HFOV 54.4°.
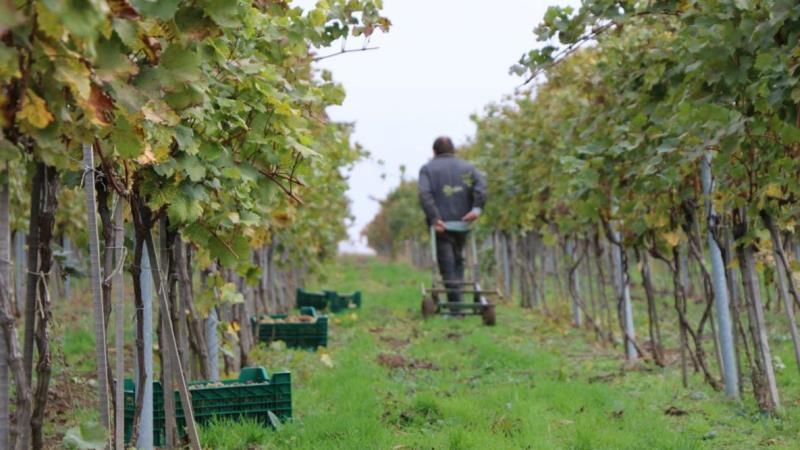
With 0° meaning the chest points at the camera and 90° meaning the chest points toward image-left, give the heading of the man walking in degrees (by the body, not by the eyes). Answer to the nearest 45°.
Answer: approximately 180°

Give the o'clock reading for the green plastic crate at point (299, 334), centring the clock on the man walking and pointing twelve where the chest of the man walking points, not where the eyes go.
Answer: The green plastic crate is roughly at 7 o'clock from the man walking.

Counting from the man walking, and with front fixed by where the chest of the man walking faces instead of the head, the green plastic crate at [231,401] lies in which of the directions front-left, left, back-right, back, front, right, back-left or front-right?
back

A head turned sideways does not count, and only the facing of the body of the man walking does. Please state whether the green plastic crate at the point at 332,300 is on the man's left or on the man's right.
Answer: on the man's left

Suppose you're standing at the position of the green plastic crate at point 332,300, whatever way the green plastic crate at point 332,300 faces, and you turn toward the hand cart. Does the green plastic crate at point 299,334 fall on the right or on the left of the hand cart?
right

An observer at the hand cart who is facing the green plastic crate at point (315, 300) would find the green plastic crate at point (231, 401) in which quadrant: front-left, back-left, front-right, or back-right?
back-left

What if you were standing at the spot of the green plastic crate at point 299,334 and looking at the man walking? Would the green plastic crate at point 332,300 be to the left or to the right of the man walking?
left

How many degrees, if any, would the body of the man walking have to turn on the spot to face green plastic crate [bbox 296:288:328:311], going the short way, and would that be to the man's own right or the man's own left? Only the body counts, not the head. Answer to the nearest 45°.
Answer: approximately 45° to the man's own left

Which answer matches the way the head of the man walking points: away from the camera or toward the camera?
away from the camera
